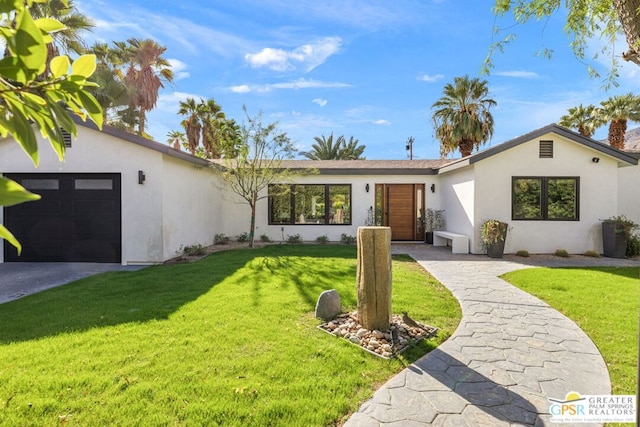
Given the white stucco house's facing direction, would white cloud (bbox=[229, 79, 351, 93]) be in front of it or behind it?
behind

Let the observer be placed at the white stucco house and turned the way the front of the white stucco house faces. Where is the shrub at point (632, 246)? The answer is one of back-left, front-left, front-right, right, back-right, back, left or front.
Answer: left

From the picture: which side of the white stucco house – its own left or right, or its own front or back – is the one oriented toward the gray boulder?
front

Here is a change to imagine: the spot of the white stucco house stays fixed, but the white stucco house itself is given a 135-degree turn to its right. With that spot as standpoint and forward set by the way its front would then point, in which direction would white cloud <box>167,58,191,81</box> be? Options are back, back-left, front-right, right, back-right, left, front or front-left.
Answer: front

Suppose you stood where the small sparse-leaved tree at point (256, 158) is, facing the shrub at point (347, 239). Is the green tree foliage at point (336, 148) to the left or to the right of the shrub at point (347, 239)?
left

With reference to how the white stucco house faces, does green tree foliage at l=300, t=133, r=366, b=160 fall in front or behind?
behind

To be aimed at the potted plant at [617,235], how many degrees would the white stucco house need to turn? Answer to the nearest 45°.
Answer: approximately 90° to its left

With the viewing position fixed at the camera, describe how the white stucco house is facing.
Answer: facing the viewer

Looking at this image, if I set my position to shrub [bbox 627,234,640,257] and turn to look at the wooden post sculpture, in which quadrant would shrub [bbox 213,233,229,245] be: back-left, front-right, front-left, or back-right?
front-right

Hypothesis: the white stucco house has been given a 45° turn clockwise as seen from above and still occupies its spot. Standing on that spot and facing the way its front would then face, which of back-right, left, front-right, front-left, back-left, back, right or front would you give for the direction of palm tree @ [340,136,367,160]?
back-right

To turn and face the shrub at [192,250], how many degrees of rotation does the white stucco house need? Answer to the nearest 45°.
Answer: approximately 90° to its right
